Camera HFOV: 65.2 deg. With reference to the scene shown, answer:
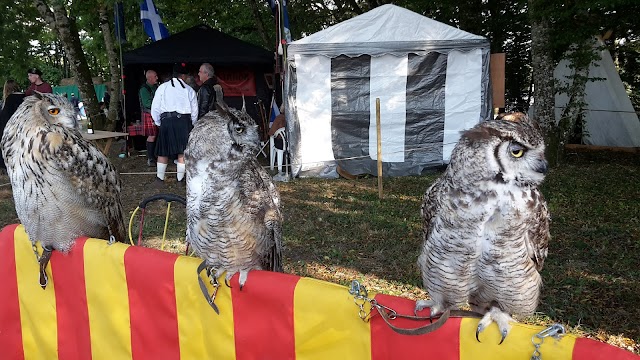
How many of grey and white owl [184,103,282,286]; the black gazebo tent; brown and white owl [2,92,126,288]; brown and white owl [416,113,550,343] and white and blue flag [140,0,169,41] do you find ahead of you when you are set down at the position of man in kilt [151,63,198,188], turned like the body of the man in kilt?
2

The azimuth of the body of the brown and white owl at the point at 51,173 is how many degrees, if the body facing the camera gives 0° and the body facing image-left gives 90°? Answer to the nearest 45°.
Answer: approximately 45°

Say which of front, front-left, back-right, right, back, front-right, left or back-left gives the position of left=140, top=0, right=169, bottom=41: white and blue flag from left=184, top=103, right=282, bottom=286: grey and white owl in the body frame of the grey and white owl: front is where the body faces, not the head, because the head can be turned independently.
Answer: back-right

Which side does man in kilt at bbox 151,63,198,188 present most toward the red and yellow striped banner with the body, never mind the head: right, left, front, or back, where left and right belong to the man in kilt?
back

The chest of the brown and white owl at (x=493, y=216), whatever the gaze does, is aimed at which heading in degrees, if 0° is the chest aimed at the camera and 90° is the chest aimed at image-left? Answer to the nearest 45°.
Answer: approximately 0°

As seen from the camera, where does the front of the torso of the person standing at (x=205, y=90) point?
to the viewer's left

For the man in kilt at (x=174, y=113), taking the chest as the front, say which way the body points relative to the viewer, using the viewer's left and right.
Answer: facing away from the viewer

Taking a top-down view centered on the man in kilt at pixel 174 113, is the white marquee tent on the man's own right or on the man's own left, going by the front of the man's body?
on the man's own right

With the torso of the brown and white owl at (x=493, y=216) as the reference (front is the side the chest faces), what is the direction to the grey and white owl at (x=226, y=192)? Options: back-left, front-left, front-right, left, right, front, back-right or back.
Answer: right

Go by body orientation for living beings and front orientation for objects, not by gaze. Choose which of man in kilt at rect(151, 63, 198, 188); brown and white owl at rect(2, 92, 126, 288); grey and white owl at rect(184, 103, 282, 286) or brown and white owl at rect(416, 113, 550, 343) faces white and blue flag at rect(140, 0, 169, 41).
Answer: the man in kilt
